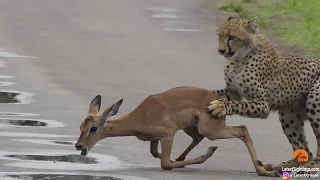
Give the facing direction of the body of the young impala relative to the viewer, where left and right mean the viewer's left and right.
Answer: facing to the left of the viewer

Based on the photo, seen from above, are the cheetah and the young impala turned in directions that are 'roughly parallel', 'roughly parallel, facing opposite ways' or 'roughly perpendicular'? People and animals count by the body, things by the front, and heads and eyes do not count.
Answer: roughly parallel

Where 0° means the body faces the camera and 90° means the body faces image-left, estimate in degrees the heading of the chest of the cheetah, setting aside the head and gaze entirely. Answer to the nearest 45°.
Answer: approximately 90°
